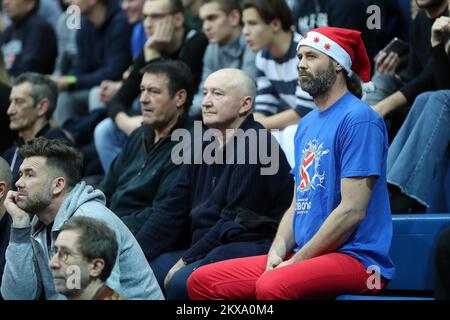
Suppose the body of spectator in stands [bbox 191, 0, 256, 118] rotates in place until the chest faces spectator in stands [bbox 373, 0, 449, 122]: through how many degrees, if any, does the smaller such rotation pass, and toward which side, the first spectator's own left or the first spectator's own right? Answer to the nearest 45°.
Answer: approximately 90° to the first spectator's own left

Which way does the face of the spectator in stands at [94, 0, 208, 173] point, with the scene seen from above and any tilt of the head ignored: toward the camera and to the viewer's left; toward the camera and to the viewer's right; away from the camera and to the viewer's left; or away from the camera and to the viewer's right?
toward the camera and to the viewer's left

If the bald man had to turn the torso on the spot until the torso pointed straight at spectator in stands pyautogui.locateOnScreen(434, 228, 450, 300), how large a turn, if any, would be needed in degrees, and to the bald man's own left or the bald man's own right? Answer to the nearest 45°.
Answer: approximately 90° to the bald man's own left

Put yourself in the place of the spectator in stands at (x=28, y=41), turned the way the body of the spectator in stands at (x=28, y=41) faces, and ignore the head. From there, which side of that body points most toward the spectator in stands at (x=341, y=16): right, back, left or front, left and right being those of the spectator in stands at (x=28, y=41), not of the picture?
left

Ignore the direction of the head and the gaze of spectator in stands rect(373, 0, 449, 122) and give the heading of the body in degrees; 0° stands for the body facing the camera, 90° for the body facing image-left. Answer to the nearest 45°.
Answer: approximately 45°

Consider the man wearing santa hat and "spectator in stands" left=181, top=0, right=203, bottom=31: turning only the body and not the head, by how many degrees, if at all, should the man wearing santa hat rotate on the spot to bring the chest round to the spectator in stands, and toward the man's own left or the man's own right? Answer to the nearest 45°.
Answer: approximately 135° to the man's own right

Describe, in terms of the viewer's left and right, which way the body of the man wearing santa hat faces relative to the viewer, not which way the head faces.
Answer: facing the viewer and to the left of the viewer

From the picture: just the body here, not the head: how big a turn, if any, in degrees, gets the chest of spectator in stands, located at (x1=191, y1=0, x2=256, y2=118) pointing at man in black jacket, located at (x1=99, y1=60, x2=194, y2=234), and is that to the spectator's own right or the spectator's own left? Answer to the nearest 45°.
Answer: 0° — they already face them

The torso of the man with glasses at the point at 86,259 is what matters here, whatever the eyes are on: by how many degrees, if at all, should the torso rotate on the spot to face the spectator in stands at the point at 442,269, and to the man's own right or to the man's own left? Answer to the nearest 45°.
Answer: approximately 135° to the man's own left
